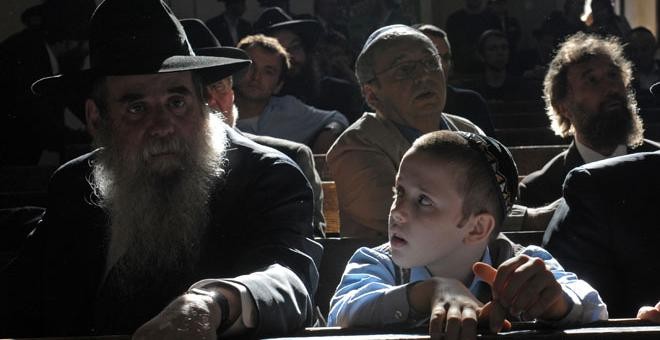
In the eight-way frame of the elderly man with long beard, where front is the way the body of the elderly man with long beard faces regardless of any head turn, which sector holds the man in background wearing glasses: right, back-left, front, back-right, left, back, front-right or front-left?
back-left

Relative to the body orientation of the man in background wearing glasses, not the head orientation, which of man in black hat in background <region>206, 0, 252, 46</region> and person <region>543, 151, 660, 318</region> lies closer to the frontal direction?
the person

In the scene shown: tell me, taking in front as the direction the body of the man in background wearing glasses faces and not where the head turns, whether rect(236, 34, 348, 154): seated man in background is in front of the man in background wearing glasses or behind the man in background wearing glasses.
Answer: behind

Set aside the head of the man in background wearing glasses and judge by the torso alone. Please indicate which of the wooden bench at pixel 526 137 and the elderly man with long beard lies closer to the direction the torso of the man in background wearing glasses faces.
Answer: the elderly man with long beard

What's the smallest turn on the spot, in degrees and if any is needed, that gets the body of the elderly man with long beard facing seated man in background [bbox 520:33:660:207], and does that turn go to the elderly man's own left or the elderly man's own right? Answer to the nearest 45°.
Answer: approximately 135° to the elderly man's own left

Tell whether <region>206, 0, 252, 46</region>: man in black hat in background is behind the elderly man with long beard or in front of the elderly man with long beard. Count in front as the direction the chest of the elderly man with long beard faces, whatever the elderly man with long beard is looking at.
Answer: behind
